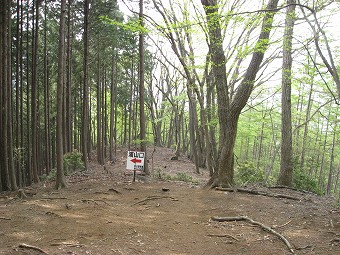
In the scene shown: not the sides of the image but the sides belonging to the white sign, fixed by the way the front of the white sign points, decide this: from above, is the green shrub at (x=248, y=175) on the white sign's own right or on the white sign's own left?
on the white sign's own left

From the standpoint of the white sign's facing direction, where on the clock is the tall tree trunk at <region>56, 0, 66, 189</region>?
The tall tree trunk is roughly at 3 o'clock from the white sign.

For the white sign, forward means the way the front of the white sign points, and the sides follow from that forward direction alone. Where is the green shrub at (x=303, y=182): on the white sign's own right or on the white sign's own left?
on the white sign's own left

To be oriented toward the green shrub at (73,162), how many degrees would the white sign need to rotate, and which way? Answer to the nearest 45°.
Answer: approximately 135° to its right

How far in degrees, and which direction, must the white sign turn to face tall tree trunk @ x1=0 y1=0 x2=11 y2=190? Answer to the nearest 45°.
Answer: approximately 90° to its right

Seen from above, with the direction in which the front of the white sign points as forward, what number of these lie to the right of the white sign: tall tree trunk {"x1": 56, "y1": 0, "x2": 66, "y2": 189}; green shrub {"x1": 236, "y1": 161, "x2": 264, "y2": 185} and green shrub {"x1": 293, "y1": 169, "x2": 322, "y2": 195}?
1

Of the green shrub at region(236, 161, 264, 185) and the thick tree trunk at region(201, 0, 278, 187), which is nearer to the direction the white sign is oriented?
the thick tree trunk

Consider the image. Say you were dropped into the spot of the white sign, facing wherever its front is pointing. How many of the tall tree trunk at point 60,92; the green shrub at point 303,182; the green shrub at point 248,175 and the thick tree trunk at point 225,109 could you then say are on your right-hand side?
1

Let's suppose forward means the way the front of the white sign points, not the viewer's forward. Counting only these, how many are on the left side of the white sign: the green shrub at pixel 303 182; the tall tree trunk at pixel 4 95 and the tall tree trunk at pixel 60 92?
1

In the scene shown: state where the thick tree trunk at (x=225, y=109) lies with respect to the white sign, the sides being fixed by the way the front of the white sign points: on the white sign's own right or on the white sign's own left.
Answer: on the white sign's own left

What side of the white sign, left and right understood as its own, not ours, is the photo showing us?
front

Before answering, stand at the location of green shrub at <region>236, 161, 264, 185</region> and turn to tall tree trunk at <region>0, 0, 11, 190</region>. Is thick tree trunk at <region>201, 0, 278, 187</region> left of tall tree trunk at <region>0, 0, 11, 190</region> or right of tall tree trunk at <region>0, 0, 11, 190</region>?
left
